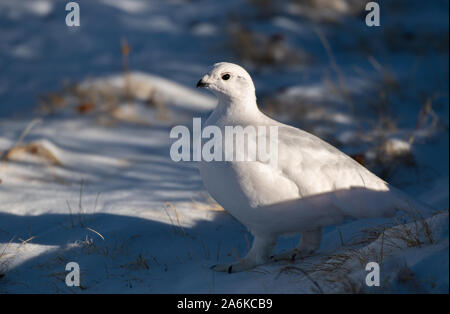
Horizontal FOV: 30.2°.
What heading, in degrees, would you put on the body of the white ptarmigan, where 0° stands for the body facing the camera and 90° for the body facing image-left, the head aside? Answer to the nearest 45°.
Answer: approximately 90°
